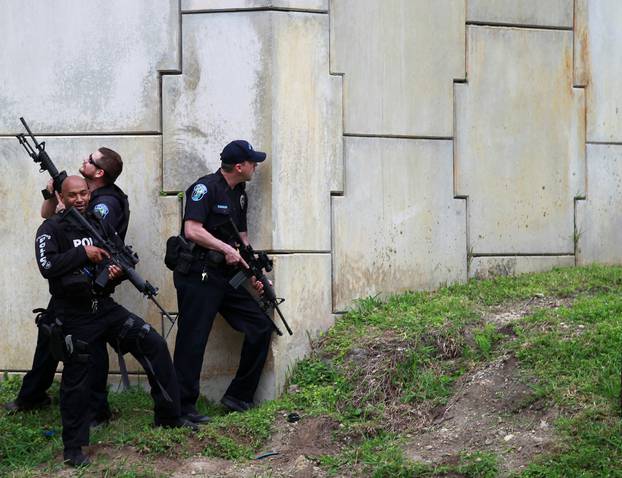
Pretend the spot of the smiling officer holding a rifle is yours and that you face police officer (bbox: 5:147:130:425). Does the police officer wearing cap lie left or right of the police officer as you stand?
right

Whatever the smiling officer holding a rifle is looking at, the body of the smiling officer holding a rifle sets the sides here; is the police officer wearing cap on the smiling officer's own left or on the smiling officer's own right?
on the smiling officer's own left

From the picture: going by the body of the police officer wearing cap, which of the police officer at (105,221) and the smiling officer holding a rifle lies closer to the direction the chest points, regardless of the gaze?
the smiling officer holding a rifle

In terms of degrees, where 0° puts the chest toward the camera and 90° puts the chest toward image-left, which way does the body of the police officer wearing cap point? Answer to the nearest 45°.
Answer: approximately 315°

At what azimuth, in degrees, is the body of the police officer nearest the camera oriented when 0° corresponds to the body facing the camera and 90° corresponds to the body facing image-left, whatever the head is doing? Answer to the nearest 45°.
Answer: approximately 315°

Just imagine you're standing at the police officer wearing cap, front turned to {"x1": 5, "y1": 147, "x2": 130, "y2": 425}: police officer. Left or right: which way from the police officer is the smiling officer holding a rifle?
left
